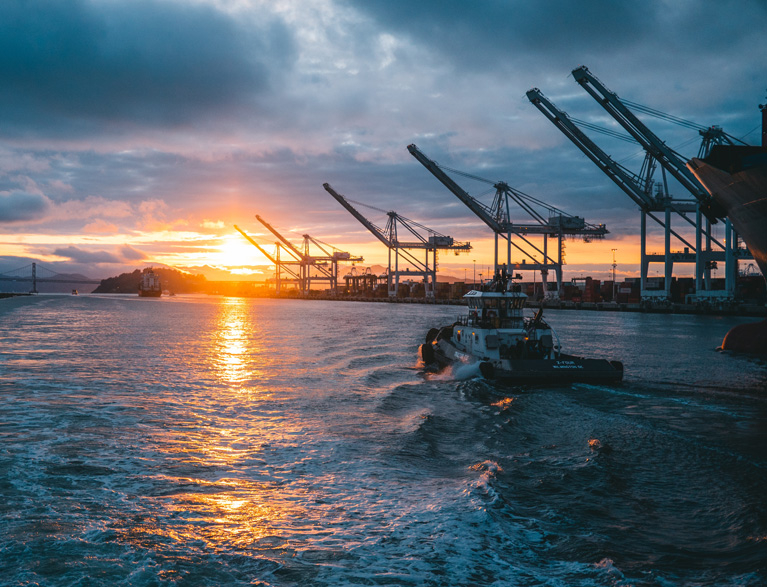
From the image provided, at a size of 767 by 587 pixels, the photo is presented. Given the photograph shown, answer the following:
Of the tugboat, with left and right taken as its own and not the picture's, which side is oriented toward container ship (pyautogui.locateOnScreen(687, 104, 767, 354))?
right
